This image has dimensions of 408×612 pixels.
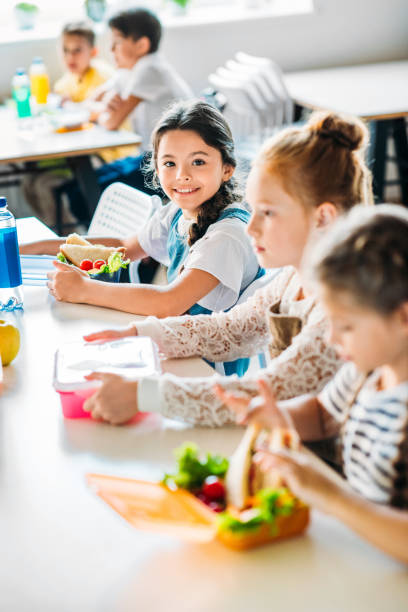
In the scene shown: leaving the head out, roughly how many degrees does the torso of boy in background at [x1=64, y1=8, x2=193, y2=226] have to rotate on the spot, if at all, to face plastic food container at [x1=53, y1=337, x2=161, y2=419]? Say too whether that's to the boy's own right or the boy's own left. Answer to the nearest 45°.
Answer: approximately 90° to the boy's own left

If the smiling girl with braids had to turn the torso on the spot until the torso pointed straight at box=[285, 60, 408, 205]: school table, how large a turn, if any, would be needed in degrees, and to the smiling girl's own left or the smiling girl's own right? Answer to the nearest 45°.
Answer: approximately 180°

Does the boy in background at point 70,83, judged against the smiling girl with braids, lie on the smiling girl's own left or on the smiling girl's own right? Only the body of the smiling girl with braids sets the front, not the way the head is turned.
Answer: on the smiling girl's own right

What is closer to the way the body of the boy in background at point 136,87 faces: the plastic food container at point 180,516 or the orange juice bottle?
the orange juice bottle

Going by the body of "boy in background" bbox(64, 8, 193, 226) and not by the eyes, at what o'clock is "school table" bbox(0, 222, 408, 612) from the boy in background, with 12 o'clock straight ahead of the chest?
The school table is roughly at 9 o'clock from the boy in background.

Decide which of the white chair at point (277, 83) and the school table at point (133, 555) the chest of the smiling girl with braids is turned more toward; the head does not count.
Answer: the school table

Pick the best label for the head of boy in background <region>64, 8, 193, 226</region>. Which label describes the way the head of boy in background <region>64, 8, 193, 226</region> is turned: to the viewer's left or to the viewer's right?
to the viewer's left

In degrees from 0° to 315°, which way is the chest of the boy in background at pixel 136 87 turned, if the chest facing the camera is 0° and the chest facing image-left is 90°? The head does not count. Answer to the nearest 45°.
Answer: approximately 90°

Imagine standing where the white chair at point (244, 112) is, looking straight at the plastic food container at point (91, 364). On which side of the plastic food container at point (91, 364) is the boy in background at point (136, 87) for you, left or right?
right

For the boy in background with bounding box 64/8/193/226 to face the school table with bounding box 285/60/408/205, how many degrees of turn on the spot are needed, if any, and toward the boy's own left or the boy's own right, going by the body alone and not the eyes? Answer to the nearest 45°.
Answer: approximately 180°

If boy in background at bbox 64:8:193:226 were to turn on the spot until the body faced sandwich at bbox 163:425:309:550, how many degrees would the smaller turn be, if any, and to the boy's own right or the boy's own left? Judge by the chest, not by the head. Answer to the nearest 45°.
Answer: approximately 90° to the boy's own left
